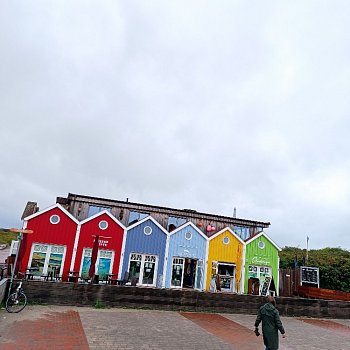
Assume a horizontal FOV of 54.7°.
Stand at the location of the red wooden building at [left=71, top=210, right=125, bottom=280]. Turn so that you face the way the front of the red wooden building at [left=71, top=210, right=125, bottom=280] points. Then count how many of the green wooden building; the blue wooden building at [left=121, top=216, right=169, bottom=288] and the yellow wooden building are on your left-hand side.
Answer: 3

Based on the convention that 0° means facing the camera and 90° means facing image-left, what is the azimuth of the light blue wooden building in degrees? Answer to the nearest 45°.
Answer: approximately 0°

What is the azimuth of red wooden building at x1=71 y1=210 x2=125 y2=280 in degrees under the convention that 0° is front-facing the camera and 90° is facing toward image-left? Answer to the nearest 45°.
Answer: approximately 0°

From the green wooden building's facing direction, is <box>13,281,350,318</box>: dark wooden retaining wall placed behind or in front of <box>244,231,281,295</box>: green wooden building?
in front

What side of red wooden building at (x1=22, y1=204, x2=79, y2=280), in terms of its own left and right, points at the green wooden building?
left

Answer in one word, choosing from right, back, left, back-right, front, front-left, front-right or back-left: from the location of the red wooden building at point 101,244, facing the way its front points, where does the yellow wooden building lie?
left

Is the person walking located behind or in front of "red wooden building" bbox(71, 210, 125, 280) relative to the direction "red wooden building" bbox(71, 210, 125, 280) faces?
in front

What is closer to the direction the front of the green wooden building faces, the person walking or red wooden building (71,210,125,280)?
the person walking

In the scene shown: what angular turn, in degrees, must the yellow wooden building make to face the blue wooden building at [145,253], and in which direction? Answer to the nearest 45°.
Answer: approximately 45° to its right
